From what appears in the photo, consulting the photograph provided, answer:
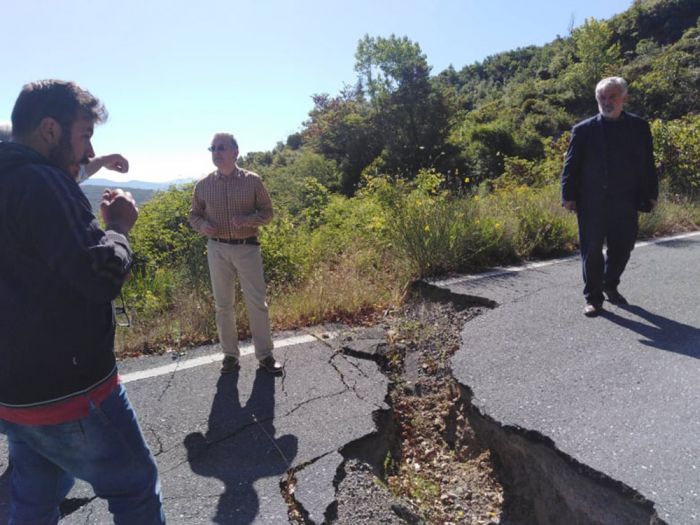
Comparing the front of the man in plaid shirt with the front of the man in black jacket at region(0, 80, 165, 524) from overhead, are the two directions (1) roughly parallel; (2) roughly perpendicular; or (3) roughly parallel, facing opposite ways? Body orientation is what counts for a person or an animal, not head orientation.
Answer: roughly perpendicular

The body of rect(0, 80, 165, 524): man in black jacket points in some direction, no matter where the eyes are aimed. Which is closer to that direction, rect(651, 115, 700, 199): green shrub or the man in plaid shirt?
the green shrub

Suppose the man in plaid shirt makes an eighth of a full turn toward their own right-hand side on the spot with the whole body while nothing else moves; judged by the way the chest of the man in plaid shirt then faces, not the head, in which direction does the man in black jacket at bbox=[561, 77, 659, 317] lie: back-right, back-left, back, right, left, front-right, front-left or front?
back-left

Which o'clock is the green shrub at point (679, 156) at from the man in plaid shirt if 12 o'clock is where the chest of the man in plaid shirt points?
The green shrub is roughly at 8 o'clock from the man in plaid shirt.

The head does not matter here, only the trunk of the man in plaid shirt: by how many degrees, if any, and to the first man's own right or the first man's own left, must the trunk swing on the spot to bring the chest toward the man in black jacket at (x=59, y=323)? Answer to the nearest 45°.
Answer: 0° — they already face them

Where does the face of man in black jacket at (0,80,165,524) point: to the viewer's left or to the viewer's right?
to the viewer's right

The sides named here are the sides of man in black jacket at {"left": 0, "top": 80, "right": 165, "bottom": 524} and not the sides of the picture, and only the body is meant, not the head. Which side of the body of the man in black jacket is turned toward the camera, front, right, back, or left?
right

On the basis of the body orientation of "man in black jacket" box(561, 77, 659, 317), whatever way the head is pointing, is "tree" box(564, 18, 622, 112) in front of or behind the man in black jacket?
behind
